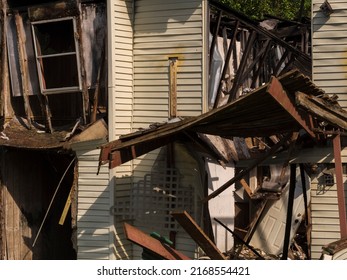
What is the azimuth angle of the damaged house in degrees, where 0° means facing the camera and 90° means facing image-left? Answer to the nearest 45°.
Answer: approximately 0°
